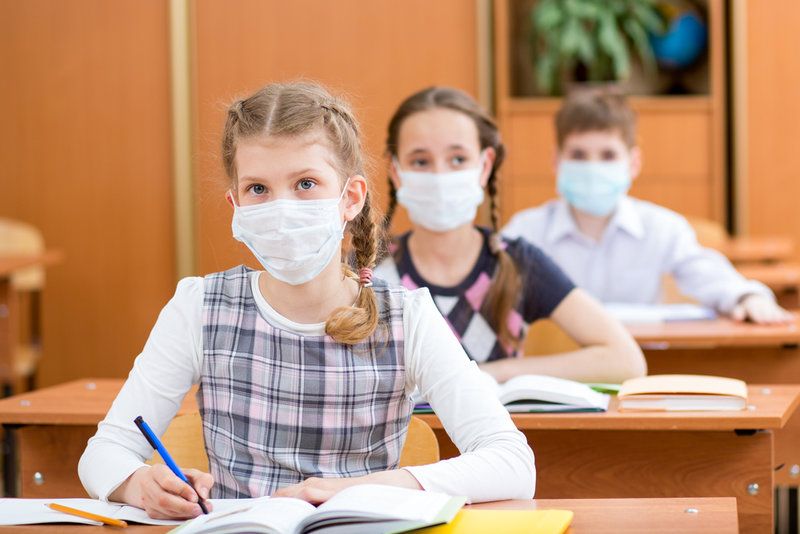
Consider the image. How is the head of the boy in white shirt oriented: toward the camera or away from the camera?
toward the camera

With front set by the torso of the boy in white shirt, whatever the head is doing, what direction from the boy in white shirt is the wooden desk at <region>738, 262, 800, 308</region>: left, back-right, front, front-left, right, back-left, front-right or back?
back-left

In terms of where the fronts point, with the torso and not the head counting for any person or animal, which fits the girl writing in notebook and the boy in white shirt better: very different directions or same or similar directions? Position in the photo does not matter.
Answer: same or similar directions

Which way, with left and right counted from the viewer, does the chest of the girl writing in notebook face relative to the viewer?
facing the viewer

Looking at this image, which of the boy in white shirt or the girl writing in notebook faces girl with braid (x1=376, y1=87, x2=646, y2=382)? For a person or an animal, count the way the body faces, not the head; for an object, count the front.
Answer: the boy in white shirt

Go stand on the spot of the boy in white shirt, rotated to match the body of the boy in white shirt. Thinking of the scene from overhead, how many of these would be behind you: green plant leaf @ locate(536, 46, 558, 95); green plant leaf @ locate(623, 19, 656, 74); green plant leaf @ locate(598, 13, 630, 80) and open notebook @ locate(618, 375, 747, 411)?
3

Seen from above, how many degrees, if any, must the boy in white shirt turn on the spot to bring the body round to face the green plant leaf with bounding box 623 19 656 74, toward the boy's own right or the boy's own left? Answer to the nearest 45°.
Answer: approximately 180°

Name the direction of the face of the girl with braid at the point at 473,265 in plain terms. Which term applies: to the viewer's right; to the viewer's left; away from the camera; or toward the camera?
toward the camera

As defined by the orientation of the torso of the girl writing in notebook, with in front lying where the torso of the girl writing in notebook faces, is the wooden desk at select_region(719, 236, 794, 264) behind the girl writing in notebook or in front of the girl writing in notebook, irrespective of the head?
behind

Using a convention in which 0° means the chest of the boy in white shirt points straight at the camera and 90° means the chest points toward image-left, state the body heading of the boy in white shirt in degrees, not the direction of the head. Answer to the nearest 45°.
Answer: approximately 0°

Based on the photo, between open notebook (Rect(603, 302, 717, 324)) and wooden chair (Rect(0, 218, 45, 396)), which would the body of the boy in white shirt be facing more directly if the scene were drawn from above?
the open notebook

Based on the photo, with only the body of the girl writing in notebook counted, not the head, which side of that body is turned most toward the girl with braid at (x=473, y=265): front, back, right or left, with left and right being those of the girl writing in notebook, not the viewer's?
back

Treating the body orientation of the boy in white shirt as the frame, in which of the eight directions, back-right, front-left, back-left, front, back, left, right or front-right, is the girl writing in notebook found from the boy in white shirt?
front

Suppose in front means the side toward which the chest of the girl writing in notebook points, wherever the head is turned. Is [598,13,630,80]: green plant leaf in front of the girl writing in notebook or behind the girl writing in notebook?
behind
